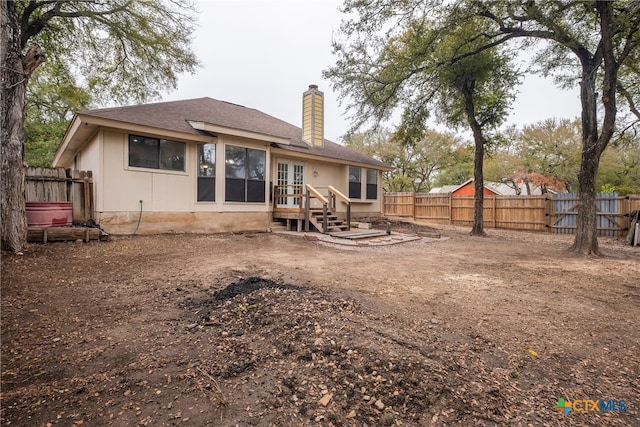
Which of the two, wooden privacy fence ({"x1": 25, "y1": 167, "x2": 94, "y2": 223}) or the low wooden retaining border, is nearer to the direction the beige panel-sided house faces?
the wooden privacy fence

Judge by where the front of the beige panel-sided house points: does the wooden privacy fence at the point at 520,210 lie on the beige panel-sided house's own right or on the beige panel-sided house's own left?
on the beige panel-sided house's own right

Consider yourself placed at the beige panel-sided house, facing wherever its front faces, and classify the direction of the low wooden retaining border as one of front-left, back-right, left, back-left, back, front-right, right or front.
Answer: left

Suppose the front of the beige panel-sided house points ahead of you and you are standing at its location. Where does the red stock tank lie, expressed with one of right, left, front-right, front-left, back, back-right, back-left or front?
left

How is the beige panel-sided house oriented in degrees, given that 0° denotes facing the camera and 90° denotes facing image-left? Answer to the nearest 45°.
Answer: approximately 135°
